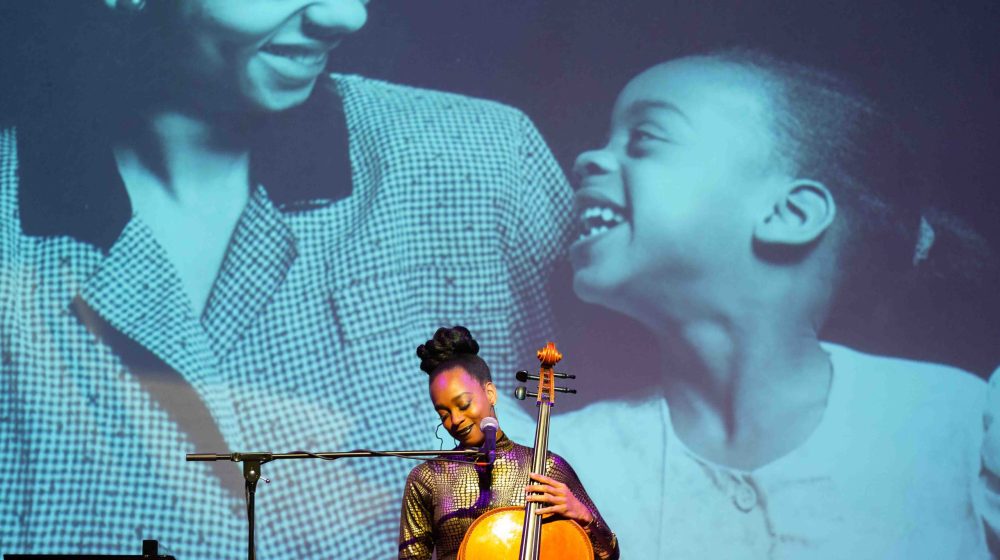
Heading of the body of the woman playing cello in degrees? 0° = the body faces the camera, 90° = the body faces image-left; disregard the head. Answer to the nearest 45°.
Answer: approximately 0°
